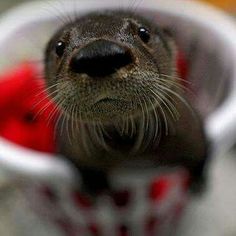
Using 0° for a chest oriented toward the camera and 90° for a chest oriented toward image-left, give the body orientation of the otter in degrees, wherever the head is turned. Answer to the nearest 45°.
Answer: approximately 0°
